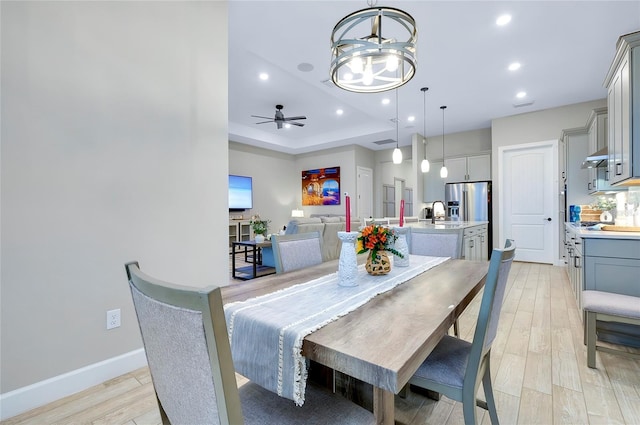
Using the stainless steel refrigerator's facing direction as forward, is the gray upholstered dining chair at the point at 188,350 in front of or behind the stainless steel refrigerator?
in front

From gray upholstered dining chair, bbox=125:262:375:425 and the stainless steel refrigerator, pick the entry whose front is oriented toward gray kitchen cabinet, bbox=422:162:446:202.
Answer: the gray upholstered dining chair

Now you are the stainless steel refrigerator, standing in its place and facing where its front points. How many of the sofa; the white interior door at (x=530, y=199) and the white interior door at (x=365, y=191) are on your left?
1

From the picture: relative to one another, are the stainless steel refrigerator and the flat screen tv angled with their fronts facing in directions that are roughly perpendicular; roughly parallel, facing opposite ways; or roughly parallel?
roughly perpendicular

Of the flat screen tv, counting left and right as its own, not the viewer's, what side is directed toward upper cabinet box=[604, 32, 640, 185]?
front

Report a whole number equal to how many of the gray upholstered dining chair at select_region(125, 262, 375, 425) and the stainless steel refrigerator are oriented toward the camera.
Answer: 1

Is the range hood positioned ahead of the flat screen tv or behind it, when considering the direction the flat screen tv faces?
ahead

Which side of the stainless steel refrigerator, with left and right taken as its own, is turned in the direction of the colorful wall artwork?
right

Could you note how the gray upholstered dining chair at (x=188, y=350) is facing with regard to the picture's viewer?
facing away from the viewer and to the right of the viewer

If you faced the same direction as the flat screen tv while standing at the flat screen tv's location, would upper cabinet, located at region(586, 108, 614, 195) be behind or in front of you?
in front

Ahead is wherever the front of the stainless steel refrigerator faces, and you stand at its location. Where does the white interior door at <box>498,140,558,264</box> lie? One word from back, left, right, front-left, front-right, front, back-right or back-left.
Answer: left

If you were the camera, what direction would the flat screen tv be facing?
facing the viewer and to the right of the viewer

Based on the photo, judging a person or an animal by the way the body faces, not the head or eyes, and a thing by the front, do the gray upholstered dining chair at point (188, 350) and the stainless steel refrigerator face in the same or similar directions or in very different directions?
very different directions

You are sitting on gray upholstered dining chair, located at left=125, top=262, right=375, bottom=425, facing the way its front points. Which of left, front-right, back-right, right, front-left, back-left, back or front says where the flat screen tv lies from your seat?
front-left

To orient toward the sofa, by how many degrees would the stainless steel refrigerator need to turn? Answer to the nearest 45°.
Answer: approximately 45° to its right
